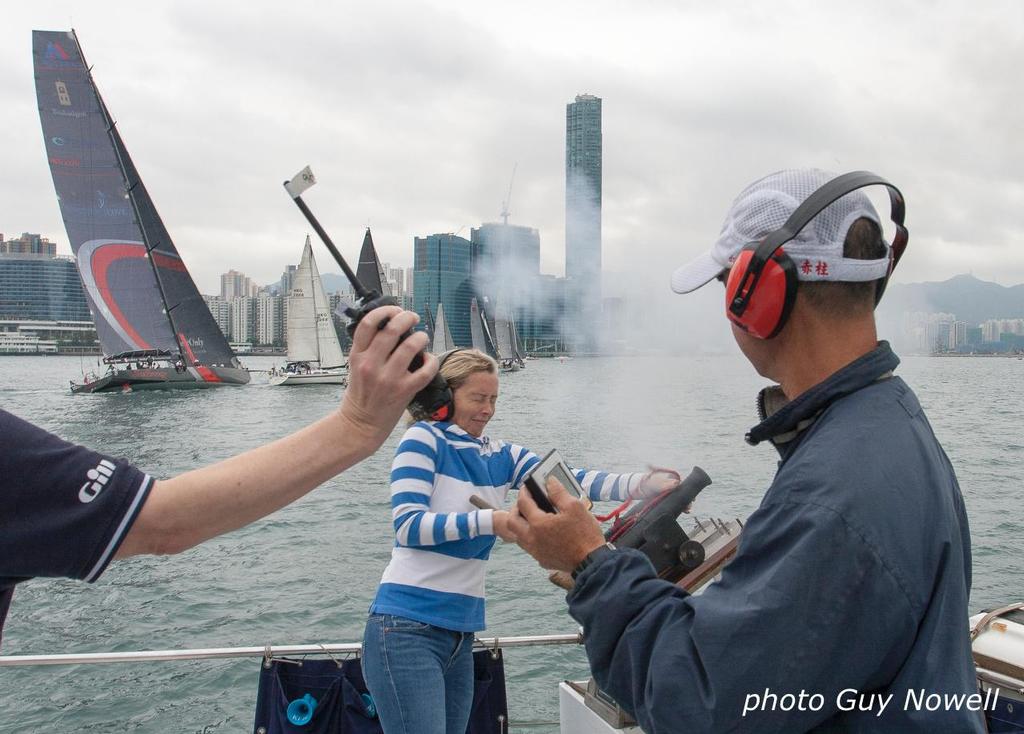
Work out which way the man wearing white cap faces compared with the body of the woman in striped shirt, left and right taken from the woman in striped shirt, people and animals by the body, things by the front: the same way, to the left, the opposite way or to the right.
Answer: the opposite way

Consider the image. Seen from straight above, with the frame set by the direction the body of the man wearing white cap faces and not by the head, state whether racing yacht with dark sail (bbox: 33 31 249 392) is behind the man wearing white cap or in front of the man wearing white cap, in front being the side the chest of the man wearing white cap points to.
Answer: in front

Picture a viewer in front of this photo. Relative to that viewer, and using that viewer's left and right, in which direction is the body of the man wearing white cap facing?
facing away from the viewer and to the left of the viewer

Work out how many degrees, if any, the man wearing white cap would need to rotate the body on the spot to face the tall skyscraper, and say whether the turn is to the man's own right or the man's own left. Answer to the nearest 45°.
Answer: approximately 45° to the man's own right

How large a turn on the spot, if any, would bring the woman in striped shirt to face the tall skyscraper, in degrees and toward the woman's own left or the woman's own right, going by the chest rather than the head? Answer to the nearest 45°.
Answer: approximately 135° to the woman's own left

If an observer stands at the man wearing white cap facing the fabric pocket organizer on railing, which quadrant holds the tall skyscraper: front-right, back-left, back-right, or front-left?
front-right

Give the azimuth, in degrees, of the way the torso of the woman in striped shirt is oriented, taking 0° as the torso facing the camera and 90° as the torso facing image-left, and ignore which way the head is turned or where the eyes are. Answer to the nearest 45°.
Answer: approximately 315°

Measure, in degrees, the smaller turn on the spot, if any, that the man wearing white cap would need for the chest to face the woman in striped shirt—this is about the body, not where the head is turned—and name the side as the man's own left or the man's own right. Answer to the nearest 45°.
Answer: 0° — they already face them

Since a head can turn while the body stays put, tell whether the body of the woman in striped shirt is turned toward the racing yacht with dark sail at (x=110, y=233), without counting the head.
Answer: no

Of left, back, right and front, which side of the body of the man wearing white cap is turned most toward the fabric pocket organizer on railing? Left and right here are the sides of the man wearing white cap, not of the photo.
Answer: front

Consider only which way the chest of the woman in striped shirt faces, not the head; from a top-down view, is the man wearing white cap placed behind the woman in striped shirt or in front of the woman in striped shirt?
in front

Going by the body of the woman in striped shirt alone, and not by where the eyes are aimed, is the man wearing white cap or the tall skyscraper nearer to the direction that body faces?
the man wearing white cap

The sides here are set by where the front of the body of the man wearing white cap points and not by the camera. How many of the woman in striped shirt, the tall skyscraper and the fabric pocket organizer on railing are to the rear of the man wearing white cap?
0
